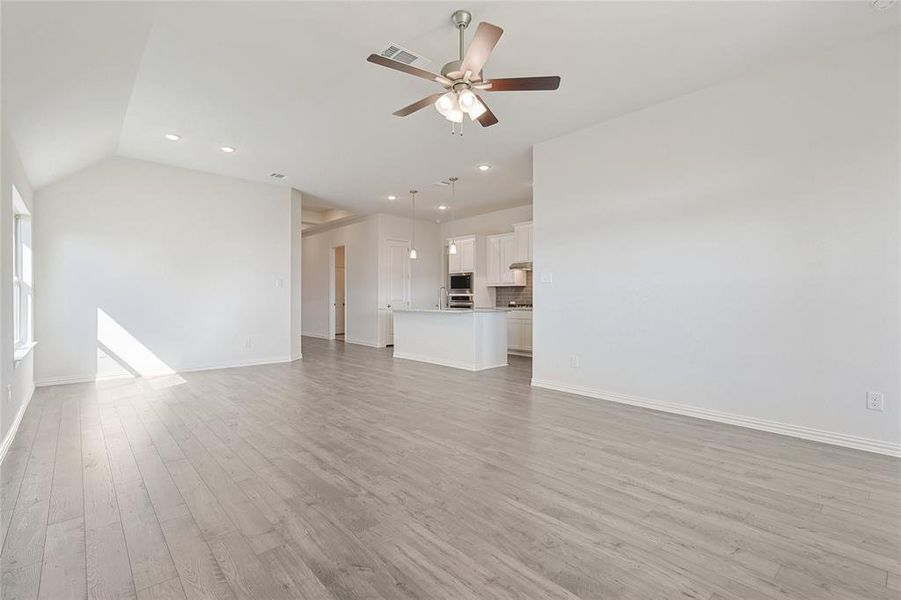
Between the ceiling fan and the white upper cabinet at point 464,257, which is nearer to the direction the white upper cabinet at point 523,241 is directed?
the ceiling fan

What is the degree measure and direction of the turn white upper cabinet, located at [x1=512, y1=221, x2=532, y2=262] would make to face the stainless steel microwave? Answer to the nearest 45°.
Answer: approximately 90° to its right

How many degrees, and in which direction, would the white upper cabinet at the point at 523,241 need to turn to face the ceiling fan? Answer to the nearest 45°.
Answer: approximately 45° to its left

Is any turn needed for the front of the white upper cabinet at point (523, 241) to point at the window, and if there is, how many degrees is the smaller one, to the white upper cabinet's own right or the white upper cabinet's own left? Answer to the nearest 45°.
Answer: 0° — it already faces it

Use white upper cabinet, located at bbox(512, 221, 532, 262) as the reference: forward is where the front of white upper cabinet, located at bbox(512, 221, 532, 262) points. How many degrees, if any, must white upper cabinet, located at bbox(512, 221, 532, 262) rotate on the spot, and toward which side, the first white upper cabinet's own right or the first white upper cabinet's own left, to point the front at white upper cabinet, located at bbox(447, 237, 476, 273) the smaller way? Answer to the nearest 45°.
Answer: approximately 90° to the first white upper cabinet's own right

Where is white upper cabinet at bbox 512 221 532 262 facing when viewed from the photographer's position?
facing the viewer and to the left of the viewer

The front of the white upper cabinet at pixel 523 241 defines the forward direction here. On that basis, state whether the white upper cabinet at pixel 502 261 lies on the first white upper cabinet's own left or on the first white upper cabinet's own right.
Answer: on the first white upper cabinet's own right

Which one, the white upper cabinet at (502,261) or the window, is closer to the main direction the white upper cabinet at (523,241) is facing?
the window

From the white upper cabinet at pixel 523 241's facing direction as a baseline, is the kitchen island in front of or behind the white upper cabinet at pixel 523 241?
in front

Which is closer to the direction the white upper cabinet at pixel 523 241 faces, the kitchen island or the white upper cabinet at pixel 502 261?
the kitchen island

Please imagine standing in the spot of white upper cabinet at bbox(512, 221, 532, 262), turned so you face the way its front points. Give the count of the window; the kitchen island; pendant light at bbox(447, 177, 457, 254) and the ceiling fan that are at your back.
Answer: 0

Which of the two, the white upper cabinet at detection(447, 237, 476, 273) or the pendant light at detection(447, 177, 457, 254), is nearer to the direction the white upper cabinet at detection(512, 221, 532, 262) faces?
the pendant light
